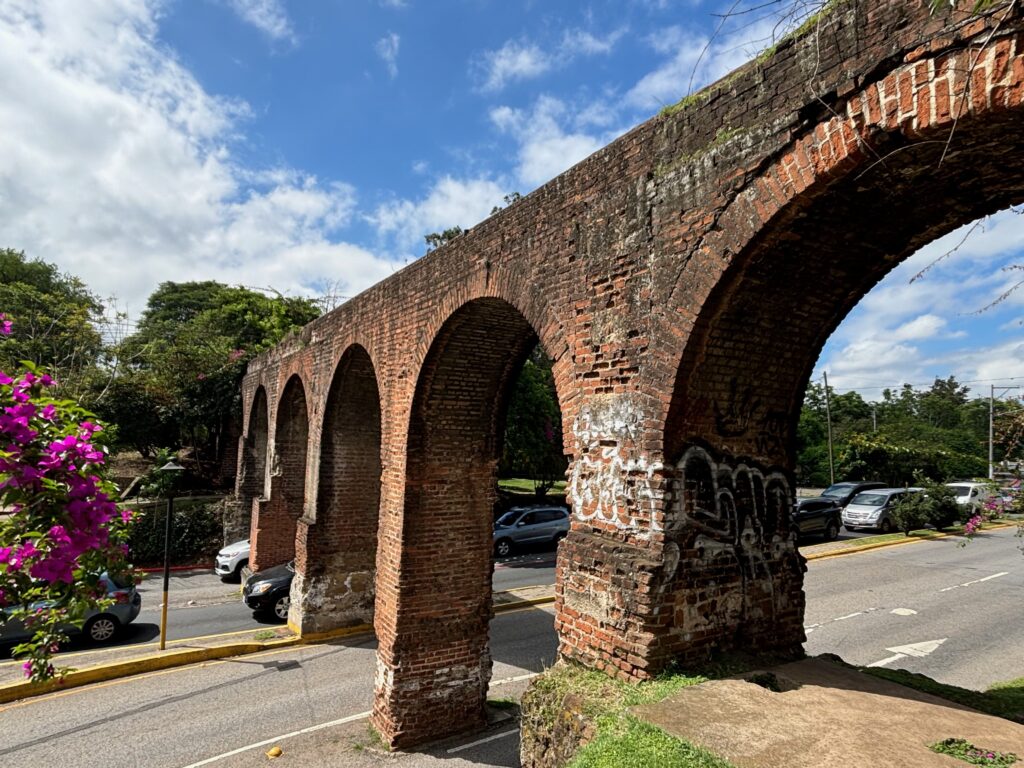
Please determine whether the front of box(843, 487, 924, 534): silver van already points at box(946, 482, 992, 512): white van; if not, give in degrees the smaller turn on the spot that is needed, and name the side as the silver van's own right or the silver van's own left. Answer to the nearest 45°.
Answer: approximately 180°

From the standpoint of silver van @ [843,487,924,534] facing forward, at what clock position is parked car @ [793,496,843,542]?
parked car @ [793,496,843,542] is roughly at 11 o'clock from silver van @ [843,487,924,534].

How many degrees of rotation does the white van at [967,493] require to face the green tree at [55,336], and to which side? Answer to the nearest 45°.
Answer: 0° — it already faces it

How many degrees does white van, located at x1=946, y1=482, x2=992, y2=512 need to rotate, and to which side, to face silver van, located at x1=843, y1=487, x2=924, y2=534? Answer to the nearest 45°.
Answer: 0° — it already faces it

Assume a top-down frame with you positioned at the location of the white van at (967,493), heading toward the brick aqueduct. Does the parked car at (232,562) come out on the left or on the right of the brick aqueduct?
right

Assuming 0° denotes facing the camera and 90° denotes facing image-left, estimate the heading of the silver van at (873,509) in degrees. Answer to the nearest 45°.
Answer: approximately 45°
